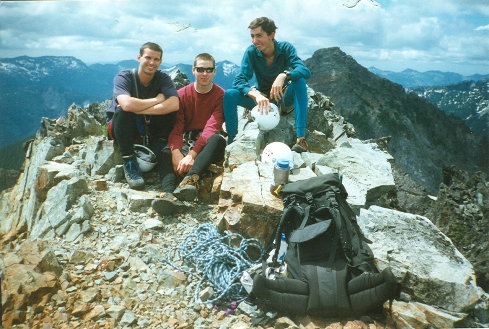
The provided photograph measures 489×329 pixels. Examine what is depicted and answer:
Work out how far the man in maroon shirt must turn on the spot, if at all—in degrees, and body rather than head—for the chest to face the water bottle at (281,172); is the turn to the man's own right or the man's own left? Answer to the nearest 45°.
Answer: approximately 45° to the man's own left

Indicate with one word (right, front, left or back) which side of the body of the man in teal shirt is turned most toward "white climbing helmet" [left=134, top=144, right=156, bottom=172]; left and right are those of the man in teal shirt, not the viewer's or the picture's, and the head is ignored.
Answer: right

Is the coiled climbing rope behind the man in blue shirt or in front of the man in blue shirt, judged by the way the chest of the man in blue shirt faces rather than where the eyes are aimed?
in front

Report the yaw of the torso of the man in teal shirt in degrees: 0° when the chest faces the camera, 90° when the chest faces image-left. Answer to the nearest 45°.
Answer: approximately 0°

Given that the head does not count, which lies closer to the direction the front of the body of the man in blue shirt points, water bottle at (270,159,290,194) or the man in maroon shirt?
the water bottle

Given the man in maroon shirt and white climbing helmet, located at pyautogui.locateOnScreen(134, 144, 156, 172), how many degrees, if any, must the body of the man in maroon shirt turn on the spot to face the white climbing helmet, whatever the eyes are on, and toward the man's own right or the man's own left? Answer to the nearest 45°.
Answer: approximately 90° to the man's own right

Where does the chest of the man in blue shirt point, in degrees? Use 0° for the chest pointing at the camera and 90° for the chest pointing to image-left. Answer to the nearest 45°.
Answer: approximately 0°

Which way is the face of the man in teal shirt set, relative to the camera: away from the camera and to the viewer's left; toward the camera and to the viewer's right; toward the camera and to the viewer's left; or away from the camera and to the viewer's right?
toward the camera and to the viewer's left

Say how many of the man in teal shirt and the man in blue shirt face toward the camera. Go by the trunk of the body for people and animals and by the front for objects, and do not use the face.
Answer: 2
